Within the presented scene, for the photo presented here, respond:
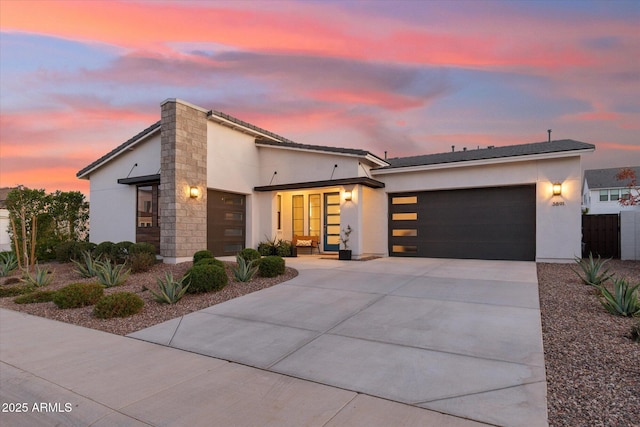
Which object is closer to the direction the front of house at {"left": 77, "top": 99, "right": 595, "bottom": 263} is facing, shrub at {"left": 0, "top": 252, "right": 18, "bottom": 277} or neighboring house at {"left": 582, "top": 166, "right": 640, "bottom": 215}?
the shrub

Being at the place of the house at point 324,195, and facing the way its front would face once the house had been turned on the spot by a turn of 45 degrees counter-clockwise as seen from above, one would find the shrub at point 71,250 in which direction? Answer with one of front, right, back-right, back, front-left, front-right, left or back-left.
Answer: right

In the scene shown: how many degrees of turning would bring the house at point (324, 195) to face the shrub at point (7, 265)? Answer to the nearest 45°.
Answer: approximately 45° to its right

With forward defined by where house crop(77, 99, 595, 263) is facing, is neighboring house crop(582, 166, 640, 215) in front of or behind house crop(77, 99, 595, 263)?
behind

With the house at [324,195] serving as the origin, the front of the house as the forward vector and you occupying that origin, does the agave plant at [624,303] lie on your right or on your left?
on your left

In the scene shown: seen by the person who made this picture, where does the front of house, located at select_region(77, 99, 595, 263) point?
facing the viewer and to the left of the viewer

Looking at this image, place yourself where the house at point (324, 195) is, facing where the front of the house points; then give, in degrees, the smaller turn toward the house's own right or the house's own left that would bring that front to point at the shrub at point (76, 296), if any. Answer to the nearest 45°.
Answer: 0° — it already faces it

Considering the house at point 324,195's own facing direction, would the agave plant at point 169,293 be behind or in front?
in front

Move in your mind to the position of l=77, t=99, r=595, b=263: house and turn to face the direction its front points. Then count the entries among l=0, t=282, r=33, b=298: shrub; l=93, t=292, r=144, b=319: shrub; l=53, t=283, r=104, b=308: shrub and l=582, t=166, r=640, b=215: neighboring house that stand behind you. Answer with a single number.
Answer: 1

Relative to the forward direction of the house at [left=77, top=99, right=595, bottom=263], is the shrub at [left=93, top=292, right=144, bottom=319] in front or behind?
in front
